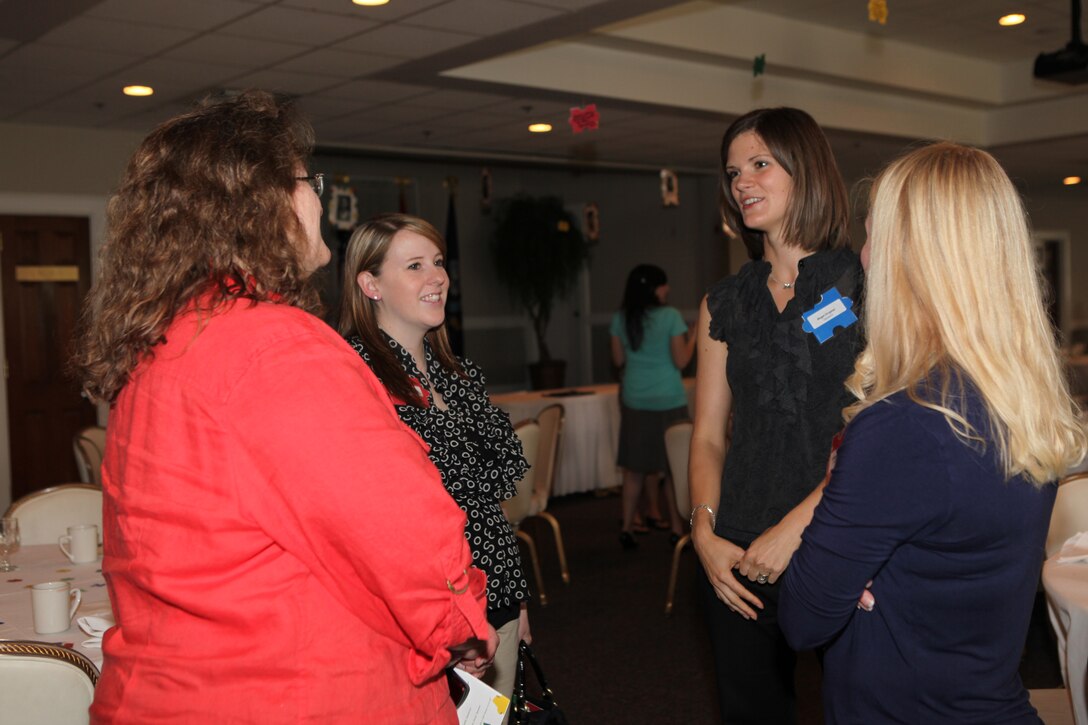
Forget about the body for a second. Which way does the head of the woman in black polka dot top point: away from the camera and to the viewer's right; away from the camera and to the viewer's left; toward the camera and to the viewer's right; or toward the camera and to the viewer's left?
toward the camera and to the viewer's right

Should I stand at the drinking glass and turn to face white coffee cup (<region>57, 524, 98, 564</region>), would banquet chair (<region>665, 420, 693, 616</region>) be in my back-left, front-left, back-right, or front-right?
front-left

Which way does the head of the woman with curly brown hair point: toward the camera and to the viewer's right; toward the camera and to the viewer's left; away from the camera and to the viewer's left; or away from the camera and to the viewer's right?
away from the camera and to the viewer's right

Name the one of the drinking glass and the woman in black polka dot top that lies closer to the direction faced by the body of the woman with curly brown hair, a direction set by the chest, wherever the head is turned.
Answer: the woman in black polka dot top

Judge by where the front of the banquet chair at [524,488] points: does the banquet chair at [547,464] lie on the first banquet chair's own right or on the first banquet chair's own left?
on the first banquet chair's own right

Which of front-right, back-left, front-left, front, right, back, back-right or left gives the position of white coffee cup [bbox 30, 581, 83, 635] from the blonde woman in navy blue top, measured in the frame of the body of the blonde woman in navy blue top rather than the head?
front-left

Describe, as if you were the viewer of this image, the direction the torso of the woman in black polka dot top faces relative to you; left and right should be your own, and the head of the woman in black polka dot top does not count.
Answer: facing the viewer and to the right of the viewer

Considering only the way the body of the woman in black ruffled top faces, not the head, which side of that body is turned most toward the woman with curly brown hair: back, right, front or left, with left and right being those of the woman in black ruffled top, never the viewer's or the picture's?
front

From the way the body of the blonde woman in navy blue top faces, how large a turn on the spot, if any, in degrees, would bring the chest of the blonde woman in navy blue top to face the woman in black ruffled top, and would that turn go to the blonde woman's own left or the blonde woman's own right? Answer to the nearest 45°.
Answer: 0° — they already face them

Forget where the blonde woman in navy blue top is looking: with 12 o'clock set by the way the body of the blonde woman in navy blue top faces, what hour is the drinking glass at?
The drinking glass is roughly at 11 o'clock from the blonde woman in navy blue top.

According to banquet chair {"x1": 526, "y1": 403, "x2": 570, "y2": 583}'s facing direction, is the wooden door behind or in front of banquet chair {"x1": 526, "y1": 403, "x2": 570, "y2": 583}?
in front

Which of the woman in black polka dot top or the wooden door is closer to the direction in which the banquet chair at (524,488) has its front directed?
the wooden door

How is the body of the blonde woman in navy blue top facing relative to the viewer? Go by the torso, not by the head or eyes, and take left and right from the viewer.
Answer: facing away from the viewer and to the left of the viewer

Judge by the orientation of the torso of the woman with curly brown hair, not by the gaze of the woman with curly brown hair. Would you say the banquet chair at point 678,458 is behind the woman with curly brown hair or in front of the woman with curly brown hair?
in front

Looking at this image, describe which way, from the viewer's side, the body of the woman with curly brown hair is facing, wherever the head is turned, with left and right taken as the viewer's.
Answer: facing away from the viewer and to the right of the viewer
